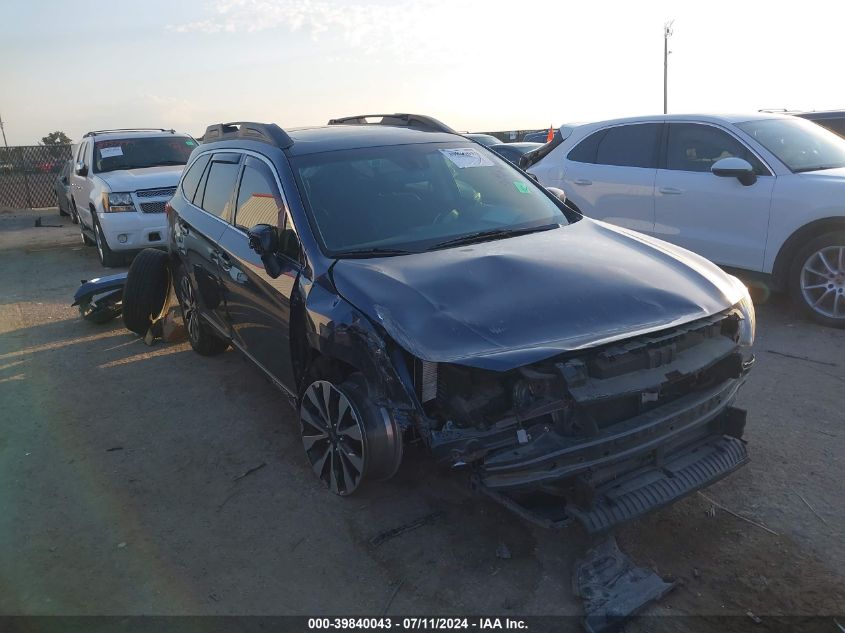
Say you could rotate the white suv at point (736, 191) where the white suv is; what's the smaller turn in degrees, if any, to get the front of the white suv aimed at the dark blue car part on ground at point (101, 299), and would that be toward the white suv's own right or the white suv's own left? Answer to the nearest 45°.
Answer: approximately 135° to the white suv's own right

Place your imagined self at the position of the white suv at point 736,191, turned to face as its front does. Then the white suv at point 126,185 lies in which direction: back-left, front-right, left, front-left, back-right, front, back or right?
back-right

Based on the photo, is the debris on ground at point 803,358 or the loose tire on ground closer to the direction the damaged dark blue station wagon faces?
the debris on ground

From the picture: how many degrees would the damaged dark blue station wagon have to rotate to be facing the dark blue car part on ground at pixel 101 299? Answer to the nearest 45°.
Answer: approximately 180°

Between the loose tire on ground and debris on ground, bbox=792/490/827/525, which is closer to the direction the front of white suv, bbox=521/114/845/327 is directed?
the debris on ground

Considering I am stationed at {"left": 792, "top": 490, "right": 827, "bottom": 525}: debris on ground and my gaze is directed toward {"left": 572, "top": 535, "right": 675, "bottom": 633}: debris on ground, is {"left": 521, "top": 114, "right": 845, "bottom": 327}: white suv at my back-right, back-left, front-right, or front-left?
back-right

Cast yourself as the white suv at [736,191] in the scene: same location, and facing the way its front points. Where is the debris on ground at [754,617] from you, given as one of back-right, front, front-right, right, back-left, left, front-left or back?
front-right

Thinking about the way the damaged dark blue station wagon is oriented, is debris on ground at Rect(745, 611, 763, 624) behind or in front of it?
in front

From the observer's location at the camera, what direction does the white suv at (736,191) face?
facing the viewer and to the right of the viewer

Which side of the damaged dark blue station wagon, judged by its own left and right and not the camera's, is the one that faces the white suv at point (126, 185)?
back

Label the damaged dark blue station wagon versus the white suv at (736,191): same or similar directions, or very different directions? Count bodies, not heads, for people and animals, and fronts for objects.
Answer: same or similar directions

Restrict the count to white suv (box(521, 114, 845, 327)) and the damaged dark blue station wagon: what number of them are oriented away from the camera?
0

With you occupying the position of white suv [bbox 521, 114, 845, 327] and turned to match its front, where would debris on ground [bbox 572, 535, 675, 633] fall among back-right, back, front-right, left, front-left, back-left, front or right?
front-right
